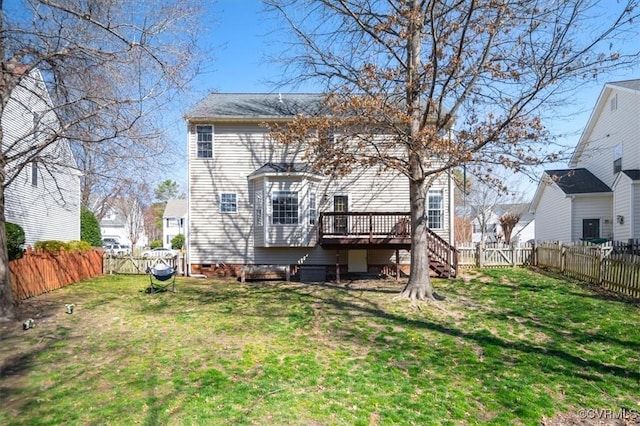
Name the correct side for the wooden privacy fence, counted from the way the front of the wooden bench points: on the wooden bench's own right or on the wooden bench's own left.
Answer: on the wooden bench's own right

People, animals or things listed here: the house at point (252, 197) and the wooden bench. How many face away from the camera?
1

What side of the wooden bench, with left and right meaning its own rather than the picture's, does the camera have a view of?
front

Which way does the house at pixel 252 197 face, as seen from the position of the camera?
facing away from the viewer

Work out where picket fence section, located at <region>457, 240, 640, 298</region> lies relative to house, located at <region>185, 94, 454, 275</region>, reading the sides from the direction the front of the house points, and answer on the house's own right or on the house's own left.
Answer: on the house's own right

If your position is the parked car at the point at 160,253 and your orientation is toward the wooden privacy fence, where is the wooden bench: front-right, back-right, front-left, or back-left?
front-left

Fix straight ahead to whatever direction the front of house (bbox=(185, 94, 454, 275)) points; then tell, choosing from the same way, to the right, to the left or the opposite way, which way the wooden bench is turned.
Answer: the opposite way

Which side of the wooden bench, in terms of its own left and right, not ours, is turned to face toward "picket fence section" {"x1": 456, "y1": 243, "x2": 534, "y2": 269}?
left

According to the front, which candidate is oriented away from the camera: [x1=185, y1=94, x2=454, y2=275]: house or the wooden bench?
the house

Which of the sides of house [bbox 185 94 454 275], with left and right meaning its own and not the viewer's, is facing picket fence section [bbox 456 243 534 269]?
right

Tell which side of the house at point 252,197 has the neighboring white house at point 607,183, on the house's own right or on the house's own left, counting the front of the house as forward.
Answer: on the house's own right
